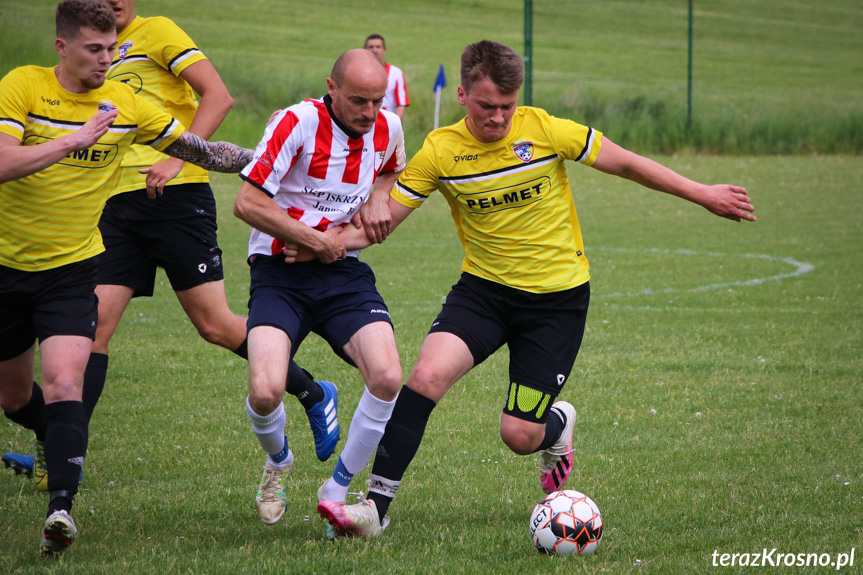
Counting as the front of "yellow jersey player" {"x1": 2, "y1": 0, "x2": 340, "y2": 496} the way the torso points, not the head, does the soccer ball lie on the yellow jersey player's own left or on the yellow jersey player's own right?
on the yellow jersey player's own left

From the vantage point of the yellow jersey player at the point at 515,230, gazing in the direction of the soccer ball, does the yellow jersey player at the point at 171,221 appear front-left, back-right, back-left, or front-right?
back-right

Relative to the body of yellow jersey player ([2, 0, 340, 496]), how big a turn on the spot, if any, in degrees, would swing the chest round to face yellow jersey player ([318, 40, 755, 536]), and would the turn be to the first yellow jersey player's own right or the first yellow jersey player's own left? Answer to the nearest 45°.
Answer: approximately 90° to the first yellow jersey player's own left

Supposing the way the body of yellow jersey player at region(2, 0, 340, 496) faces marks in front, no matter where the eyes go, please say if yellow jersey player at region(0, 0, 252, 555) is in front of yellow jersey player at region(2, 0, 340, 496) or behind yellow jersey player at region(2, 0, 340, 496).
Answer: in front

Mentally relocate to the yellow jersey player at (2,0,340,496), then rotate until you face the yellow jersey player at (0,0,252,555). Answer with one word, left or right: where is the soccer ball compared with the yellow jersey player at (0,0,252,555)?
left
